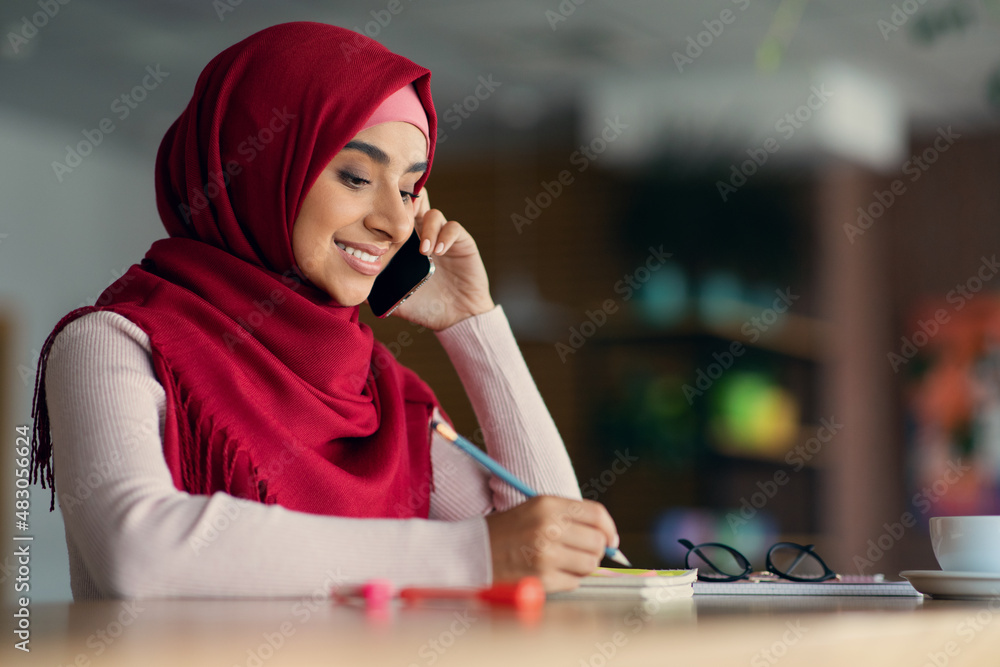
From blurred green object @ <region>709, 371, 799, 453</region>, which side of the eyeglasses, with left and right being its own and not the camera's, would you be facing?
back

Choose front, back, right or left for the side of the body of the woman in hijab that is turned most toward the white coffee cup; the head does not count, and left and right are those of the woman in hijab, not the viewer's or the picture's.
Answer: front

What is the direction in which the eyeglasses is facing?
toward the camera

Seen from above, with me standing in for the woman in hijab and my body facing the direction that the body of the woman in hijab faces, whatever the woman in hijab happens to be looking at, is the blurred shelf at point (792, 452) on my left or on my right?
on my left

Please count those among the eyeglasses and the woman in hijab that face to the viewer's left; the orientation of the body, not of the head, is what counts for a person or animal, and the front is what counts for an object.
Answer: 0

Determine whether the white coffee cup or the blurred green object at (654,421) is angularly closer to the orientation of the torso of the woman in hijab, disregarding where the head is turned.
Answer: the white coffee cup

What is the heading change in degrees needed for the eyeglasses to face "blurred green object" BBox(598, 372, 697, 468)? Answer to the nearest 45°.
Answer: approximately 180°

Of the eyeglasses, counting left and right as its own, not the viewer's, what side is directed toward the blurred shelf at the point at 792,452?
back

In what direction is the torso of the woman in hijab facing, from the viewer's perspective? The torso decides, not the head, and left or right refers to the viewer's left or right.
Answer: facing the viewer and to the right of the viewer
